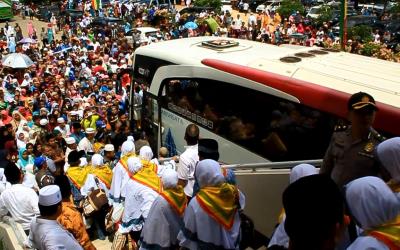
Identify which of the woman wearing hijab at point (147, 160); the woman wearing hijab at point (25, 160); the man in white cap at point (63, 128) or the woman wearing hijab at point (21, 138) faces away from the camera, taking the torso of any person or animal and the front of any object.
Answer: the woman wearing hijab at point (147, 160)

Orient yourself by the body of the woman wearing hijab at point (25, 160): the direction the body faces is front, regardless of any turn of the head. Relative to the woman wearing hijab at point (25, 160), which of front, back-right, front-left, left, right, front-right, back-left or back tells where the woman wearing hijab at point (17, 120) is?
back-left

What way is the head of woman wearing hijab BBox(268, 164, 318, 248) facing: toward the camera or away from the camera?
away from the camera

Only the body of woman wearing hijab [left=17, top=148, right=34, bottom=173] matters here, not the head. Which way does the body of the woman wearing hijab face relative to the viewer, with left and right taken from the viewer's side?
facing the viewer and to the right of the viewer

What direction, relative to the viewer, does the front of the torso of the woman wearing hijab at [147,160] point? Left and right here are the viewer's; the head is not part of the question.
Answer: facing away from the viewer

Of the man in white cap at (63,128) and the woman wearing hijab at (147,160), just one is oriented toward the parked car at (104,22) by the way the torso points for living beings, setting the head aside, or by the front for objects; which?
the woman wearing hijab

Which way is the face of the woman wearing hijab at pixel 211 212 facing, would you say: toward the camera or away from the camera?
away from the camera

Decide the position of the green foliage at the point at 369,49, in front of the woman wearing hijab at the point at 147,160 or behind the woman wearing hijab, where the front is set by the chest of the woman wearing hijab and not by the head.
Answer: in front

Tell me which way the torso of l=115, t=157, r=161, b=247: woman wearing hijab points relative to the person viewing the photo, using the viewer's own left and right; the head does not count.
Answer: facing away from the viewer and to the left of the viewer

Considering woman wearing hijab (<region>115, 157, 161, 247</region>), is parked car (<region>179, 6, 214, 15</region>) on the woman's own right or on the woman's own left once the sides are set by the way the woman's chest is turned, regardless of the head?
on the woman's own right

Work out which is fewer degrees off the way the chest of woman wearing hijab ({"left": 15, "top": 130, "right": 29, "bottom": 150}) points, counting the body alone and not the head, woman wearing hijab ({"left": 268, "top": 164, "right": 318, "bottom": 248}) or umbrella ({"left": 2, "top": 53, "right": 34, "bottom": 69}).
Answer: the woman wearing hijab
